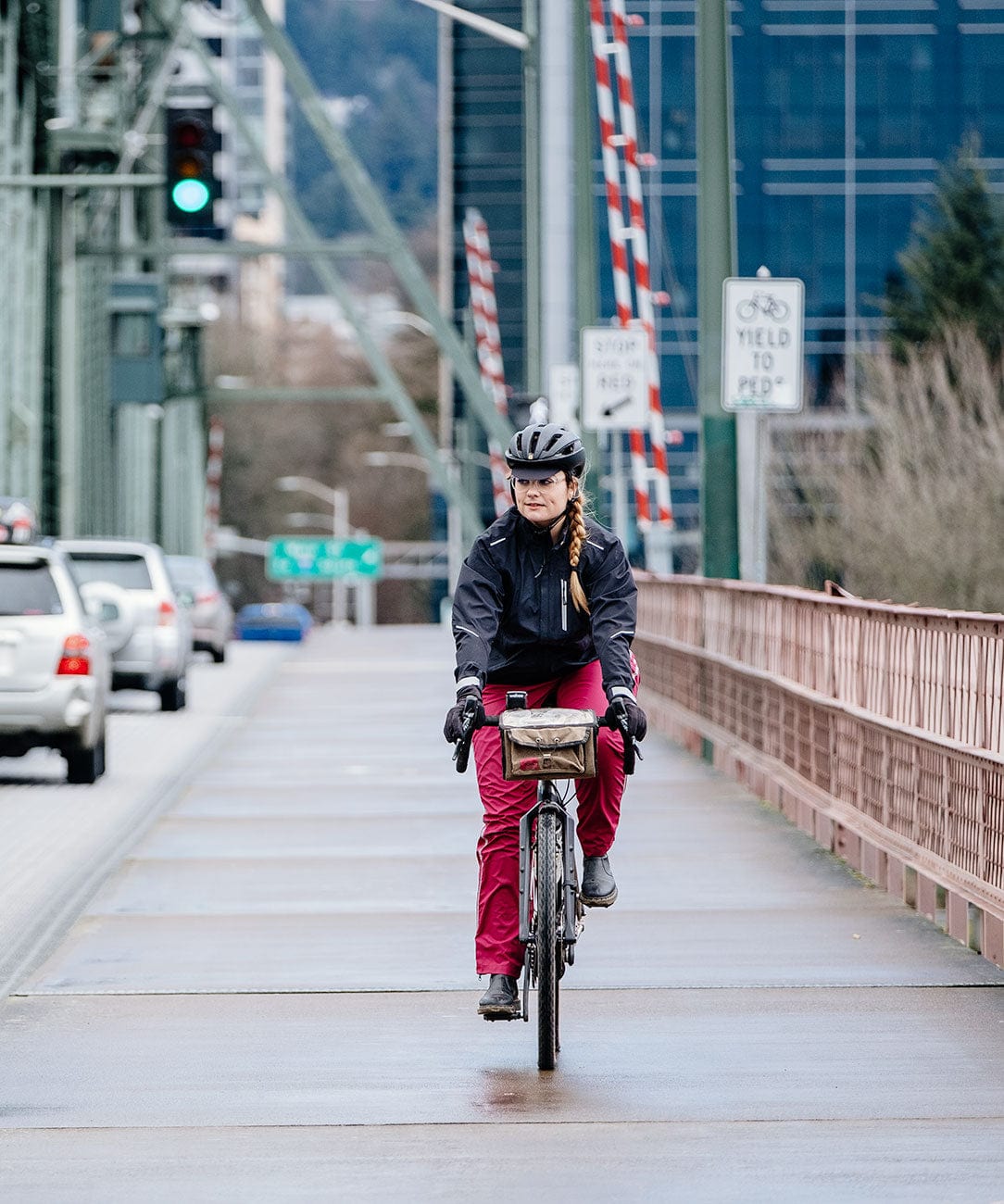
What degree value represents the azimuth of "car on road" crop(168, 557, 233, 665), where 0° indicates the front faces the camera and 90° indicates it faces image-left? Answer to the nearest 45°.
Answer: approximately 180°

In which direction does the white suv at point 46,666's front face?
away from the camera

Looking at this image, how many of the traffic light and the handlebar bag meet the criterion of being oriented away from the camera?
0

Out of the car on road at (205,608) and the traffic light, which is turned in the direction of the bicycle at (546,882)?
the traffic light

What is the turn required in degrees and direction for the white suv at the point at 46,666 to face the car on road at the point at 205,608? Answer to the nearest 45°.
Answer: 0° — it already faces it

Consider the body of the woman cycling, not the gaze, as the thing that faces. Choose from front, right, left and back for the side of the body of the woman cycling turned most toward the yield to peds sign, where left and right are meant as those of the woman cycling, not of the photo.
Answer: back

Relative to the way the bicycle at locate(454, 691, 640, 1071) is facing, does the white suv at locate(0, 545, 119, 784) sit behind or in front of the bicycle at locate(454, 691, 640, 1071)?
behind

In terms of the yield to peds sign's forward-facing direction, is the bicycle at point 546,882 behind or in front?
in front

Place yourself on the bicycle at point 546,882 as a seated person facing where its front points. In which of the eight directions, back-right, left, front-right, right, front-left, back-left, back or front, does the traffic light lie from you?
back

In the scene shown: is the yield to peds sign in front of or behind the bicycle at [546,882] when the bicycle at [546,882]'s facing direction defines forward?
behind

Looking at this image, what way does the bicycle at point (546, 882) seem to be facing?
toward the camera

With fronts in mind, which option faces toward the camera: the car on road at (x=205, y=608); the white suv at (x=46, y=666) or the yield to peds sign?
the yield to peds sign

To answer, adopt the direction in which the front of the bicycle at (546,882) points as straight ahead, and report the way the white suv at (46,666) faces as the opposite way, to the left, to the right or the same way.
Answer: the opposite way

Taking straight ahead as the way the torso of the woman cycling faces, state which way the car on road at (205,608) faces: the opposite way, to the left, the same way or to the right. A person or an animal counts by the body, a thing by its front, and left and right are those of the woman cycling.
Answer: the opposite way

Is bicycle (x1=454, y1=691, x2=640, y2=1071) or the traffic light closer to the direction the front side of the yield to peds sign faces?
the bicycle

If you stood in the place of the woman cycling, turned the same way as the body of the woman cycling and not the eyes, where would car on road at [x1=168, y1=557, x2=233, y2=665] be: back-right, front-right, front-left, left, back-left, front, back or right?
back

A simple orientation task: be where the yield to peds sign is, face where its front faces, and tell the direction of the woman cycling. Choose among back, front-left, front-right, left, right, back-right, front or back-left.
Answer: front
